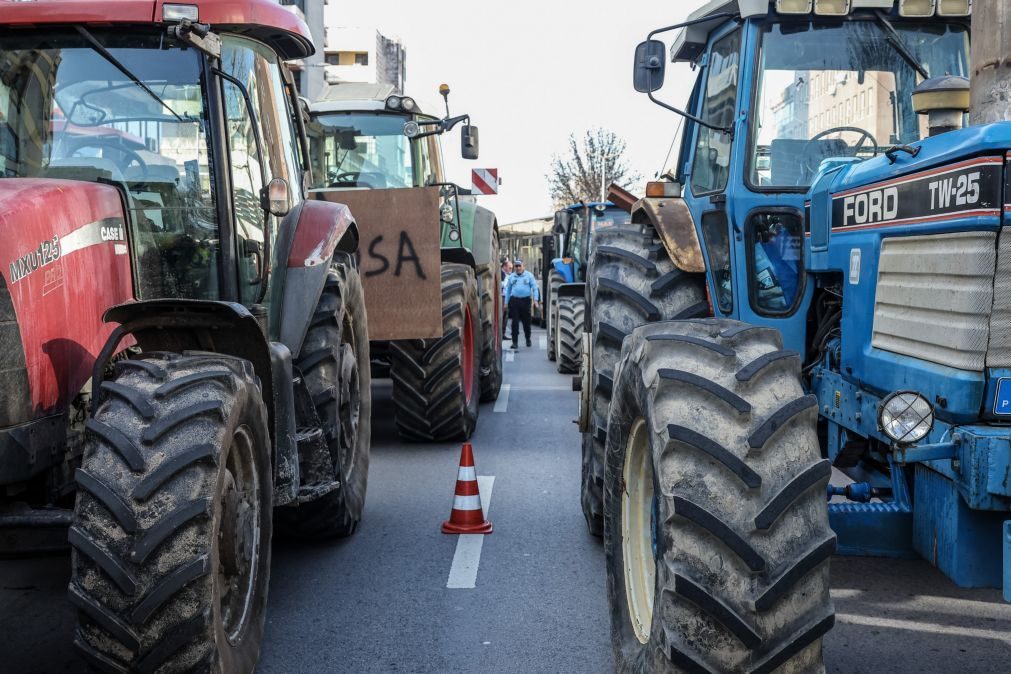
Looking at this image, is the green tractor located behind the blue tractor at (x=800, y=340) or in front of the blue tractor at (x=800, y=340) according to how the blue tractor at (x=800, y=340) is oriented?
behind

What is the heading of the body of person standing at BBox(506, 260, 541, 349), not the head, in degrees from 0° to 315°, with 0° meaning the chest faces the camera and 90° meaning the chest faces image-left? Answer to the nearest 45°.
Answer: approximately 0°

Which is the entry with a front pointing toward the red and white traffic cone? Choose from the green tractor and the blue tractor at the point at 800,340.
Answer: the green tractor

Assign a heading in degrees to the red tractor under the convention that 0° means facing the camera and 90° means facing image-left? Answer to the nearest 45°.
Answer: approximately 45°

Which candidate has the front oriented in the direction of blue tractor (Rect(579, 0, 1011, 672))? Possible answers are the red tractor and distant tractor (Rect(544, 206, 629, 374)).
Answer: the distant tractor

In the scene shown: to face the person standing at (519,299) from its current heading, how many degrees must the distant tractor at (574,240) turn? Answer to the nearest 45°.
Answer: approximately 135° to its right

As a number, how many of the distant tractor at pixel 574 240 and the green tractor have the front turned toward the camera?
2

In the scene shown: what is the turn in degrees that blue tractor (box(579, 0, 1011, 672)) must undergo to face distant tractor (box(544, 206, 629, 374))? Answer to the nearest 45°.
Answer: approximately 135° to its left
